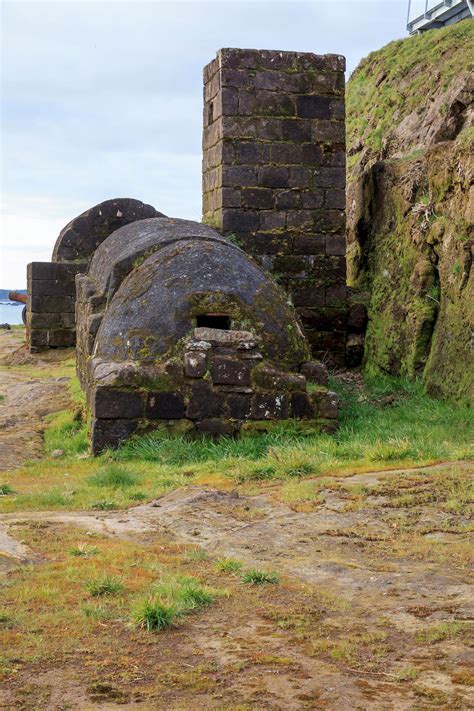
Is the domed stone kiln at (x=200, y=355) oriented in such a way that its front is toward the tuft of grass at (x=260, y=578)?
yes

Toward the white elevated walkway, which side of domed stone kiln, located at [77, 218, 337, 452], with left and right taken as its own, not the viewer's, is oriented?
back

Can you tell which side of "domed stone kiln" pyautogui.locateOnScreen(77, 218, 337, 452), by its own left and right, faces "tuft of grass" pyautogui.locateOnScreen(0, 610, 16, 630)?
front

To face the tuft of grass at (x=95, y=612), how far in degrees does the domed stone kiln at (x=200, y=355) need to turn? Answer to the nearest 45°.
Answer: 0° — it already faces it

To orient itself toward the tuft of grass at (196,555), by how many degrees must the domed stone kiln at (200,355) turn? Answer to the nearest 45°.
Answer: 0° — it already faces it

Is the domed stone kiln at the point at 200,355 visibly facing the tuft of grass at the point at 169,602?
yes

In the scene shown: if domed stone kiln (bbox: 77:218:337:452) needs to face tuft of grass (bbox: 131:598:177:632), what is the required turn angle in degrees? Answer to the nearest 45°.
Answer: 0° — it already faces it

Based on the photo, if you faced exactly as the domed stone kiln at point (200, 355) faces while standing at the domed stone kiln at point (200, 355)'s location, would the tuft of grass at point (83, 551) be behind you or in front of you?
in front

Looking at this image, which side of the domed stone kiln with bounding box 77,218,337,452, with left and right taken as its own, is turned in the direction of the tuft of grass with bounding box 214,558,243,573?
front

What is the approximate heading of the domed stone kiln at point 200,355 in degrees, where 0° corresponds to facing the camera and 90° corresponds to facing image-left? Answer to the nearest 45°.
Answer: approximately 0°

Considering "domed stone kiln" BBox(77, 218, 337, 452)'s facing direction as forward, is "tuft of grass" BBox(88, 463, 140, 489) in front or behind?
in front

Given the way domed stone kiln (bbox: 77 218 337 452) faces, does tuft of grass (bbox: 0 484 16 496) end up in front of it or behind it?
in front

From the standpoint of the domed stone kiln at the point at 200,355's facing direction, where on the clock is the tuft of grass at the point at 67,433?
The tuft of grass is roughly at 2 o'clock from the domed stone kiln.
